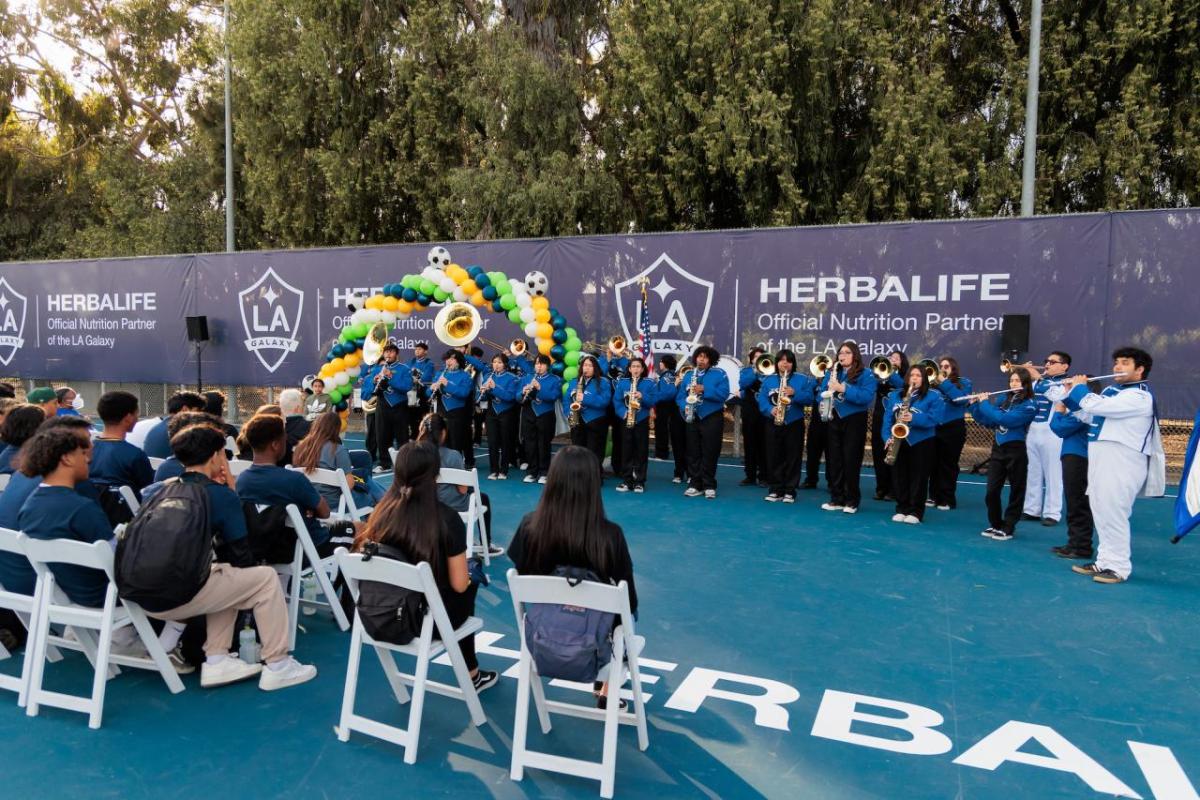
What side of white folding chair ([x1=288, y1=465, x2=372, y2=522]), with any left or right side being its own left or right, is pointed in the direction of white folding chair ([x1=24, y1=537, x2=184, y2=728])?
back

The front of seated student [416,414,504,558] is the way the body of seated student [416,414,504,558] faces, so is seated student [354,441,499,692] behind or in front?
behind

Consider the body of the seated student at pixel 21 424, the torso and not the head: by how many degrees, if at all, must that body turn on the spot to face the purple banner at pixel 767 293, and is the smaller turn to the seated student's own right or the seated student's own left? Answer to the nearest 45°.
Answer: approximately 45° to the seated student's own right

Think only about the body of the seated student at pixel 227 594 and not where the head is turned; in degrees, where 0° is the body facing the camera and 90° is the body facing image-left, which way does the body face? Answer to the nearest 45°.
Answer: approximately 270°

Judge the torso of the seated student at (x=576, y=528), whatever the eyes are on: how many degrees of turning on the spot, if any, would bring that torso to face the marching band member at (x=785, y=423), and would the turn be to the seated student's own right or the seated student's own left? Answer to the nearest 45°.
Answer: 0° — they already face them

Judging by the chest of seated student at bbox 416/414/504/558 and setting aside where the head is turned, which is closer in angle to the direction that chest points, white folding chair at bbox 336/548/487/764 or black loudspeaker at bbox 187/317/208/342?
the black loudspeaker

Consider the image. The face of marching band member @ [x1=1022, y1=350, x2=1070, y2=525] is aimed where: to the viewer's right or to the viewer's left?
to the viewer's left

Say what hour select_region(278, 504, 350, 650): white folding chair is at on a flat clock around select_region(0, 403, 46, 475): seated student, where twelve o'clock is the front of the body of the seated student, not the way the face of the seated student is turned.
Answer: The white folding chair is roughly at 3 o'clock from the seated student.

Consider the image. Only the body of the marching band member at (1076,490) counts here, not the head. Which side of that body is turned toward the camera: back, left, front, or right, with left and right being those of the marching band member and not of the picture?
left

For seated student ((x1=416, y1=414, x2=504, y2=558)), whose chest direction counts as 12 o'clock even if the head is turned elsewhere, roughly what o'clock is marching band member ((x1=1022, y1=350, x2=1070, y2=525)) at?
The marching band member is roughly at 1 o'clock from the seated student.
